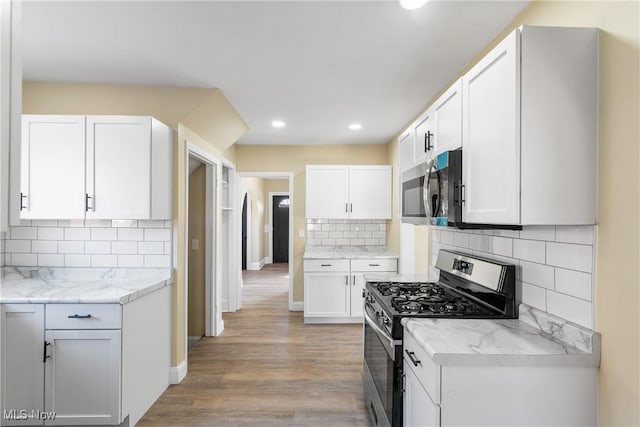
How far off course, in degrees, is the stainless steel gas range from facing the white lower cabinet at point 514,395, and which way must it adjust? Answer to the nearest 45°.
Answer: approximately 90° to its left

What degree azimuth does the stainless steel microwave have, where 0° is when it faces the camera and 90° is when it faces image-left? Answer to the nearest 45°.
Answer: approximately 45°

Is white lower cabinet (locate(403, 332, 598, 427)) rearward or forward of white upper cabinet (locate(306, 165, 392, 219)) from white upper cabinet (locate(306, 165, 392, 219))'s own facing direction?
forward

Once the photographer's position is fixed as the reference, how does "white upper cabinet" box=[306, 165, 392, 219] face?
facing the viewer

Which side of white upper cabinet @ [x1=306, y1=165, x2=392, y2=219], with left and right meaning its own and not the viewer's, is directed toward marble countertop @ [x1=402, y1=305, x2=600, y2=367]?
front

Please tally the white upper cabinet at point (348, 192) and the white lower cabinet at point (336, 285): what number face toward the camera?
2

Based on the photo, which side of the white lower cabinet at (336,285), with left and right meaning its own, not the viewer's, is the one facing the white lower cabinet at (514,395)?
front

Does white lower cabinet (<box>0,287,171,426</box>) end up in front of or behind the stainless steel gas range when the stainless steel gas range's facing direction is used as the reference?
in front

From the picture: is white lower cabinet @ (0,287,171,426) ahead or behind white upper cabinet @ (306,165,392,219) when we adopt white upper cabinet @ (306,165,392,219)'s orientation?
ahead

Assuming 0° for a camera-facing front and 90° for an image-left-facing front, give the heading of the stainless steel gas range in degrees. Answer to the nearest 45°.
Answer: approximately 45°

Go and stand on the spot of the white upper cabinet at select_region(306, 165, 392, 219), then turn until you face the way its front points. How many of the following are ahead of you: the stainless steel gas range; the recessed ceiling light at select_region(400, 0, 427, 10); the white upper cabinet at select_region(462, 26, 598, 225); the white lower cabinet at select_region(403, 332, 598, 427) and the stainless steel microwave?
5
